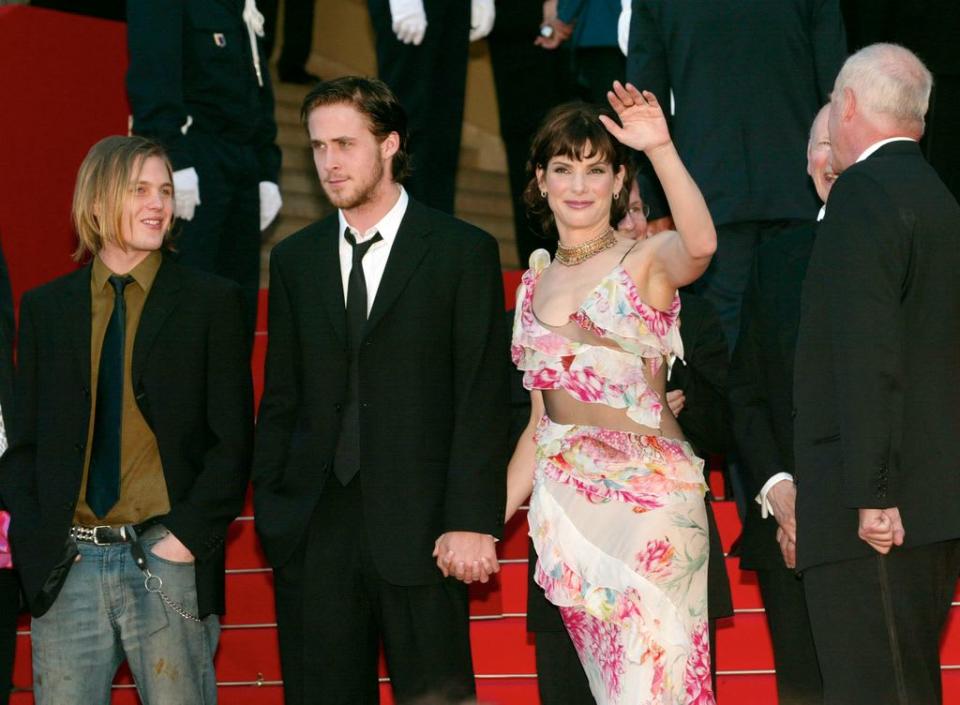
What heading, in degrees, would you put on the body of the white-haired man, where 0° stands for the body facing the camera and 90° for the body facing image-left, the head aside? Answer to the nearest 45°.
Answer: approximately 90°

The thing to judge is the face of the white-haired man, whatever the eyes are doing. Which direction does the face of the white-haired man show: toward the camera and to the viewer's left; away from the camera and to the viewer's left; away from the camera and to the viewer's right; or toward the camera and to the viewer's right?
away from the camera and to the viewer's left
